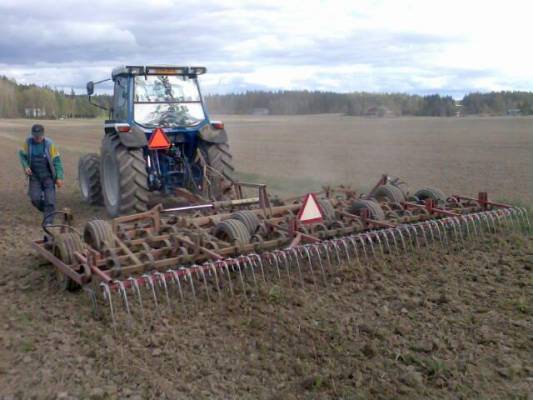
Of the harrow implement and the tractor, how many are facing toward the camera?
0

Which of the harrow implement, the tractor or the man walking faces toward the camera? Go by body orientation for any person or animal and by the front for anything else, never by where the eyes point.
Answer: the man walking

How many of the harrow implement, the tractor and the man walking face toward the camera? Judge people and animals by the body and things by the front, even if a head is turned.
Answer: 1

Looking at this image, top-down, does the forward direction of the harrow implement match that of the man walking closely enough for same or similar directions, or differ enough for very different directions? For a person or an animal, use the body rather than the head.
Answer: very different directions

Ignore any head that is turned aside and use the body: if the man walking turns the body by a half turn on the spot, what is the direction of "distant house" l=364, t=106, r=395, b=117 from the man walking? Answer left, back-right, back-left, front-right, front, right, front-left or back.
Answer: front-right

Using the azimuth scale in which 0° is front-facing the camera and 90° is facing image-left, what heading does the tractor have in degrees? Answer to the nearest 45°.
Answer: approximately 135°

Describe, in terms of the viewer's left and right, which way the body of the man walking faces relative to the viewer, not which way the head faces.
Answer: facing the viewer

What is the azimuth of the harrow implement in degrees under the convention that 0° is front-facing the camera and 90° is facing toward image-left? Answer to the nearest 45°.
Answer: approximately 135°

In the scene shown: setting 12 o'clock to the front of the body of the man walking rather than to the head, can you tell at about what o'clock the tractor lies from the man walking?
The tractor is roughly at 8 o'clock from the man walking.

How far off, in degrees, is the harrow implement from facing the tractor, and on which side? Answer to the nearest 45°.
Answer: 0° — it already faces it

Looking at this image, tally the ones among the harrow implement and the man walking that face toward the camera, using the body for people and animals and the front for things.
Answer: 1

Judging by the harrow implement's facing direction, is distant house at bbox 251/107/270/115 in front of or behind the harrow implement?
in front

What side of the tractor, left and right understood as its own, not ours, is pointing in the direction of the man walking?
left
